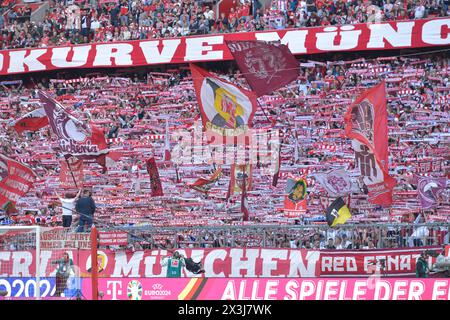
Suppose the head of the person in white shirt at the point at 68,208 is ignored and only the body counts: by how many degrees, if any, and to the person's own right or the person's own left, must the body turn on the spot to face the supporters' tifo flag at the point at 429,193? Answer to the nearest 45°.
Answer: approximately 90° to the person's own right

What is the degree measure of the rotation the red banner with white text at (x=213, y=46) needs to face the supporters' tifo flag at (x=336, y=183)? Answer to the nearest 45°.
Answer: approximately 45° to its left

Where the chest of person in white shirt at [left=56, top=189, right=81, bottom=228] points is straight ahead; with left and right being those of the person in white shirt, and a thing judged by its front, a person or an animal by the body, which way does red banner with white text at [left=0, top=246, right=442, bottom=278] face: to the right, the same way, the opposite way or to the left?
the opposite way

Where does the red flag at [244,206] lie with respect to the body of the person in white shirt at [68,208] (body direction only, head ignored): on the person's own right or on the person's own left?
on the person's own right

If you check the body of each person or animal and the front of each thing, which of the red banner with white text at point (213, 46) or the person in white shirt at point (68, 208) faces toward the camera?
the red banner with white text

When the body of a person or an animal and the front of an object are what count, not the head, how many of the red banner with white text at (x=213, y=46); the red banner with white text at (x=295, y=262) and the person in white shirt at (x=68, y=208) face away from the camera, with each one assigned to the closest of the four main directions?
1

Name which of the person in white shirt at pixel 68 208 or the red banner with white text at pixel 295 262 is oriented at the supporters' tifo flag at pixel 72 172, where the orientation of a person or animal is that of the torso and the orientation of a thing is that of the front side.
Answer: the person in white shirt

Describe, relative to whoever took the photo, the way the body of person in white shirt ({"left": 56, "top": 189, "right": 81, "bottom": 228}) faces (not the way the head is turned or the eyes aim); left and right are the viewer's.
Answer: facing away from the viewer

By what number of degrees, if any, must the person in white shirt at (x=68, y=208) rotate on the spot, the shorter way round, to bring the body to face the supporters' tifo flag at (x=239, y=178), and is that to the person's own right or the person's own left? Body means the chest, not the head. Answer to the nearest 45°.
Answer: approximately 90° to the person's own right

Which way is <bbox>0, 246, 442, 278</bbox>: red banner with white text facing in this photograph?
toward the camera

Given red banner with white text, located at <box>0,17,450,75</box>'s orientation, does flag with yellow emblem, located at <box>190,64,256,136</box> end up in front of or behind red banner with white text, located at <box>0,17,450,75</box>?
in front

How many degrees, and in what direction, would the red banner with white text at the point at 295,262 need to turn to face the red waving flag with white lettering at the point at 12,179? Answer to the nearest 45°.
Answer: approximately 135° to its right

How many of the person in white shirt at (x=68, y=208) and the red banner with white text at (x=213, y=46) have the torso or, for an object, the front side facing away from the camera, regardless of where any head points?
1

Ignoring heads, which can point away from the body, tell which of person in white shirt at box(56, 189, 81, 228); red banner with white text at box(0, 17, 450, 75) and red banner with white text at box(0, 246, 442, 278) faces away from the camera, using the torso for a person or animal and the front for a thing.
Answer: the person in white shirt
